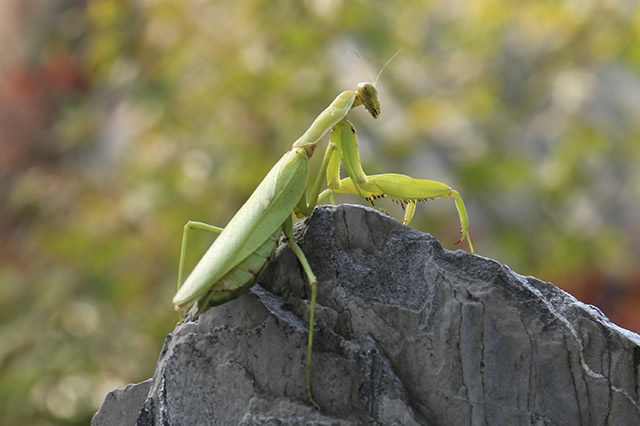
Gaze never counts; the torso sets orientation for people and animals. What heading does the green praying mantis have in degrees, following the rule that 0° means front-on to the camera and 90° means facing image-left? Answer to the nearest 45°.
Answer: approximately 270°
